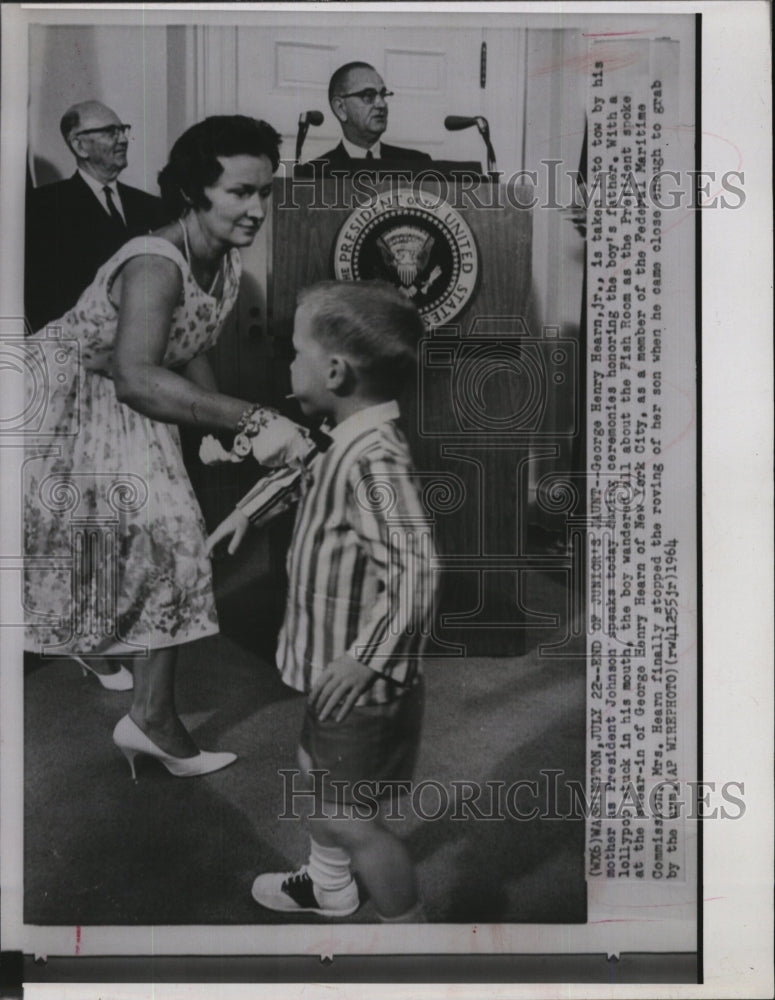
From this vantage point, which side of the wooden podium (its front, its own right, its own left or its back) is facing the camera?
front

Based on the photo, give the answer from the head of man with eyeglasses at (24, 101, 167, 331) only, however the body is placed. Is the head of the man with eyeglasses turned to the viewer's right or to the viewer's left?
to the viewer's right
